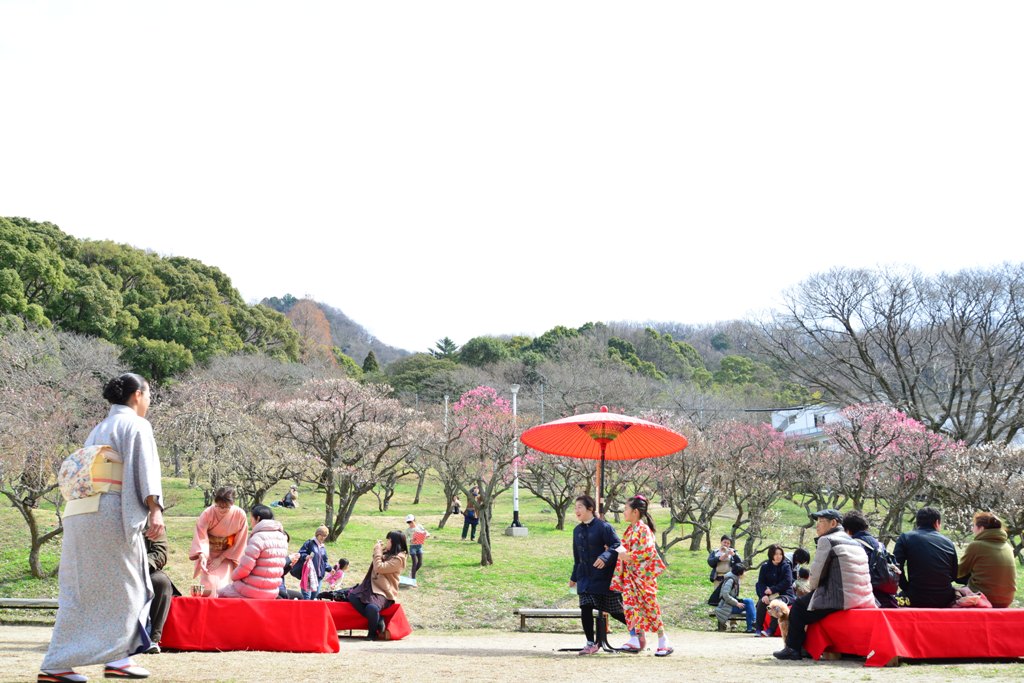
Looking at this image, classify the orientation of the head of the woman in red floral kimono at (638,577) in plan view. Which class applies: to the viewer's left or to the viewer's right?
to the viewer's left

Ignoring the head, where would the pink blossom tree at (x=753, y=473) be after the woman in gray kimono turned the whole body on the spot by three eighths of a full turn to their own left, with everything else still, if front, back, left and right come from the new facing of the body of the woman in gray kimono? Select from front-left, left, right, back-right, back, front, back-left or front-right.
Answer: right

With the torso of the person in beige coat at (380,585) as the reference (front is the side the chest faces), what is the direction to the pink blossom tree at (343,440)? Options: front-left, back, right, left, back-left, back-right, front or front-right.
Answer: right

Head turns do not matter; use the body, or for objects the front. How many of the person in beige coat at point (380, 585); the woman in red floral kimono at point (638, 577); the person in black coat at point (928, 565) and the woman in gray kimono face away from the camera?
1

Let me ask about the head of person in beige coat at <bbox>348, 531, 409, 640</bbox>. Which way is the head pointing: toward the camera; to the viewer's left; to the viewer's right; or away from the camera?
to the viewer's left

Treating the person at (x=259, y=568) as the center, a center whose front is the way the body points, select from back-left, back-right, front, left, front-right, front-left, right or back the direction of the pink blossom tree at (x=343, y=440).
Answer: front-right

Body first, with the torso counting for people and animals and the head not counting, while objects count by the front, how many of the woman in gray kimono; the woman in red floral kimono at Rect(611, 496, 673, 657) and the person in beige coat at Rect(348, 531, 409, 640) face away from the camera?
0

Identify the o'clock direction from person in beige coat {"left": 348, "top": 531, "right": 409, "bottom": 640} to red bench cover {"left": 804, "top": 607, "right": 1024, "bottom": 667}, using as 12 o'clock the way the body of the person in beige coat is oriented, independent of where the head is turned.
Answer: The red bench cover is roughly at 7 o'clock from the person in beige coat.

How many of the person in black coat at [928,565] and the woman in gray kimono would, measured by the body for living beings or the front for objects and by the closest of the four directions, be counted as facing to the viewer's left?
0

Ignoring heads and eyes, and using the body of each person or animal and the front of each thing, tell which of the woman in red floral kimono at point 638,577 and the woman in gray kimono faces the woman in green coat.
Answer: the woman in gray kimono

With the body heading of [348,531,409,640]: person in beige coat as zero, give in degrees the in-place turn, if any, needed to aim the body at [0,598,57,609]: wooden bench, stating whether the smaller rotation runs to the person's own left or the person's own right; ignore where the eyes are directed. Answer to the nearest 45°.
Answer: approximately 45° to the person's own right

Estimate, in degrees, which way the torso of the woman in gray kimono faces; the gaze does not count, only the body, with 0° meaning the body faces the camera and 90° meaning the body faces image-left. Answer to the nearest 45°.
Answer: approximately 270°

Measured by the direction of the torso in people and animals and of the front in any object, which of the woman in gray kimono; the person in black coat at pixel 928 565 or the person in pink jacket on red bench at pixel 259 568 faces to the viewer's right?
the woman in gray kimono

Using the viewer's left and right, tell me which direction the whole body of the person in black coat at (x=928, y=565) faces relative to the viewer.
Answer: facing away from the viewer
